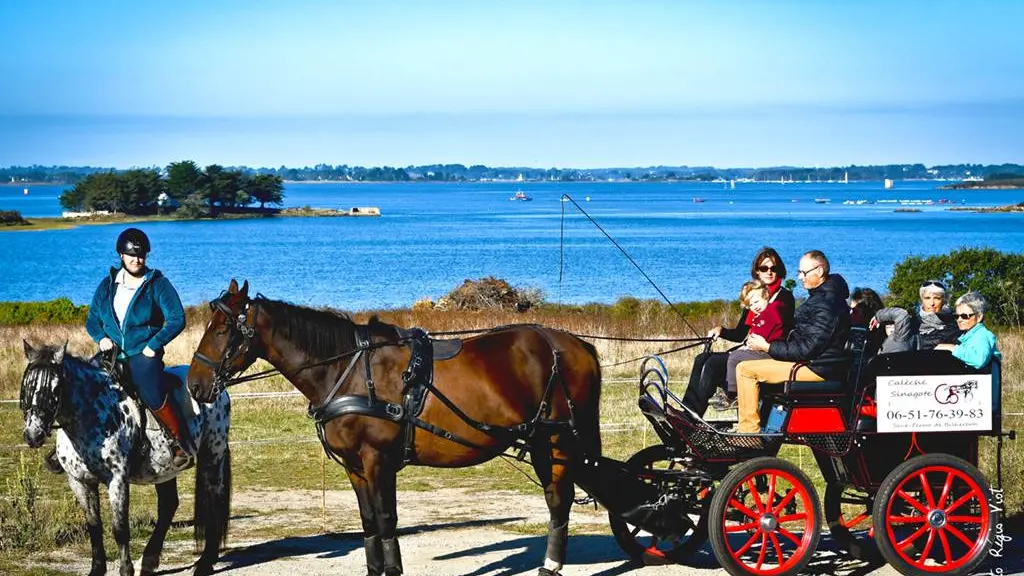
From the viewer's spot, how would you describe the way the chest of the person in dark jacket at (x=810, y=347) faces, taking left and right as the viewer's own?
facing to the left of the viewer

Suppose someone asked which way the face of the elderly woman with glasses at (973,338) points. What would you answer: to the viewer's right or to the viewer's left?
to the viewer's left

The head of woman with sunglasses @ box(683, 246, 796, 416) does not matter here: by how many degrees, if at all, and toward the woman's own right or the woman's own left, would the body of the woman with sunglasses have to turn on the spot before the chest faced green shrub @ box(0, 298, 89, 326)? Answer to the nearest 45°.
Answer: approximately 90° to the woman's own right

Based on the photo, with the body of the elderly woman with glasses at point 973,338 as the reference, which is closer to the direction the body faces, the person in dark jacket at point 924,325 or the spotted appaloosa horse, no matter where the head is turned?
the spotted appaloosa horse

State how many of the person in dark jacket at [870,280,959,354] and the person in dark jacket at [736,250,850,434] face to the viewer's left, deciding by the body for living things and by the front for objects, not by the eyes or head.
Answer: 1

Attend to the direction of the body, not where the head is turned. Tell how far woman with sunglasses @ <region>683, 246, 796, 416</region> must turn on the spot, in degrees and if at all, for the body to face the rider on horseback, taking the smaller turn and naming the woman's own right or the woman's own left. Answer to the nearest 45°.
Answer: approximately 45° to the woman's own right

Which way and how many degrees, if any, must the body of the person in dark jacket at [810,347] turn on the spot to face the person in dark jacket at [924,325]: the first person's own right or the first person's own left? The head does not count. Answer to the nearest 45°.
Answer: approximately 135° to the first person's own right

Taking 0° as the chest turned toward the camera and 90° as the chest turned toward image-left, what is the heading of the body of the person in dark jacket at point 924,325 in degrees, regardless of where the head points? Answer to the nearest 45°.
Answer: approximately 0°
